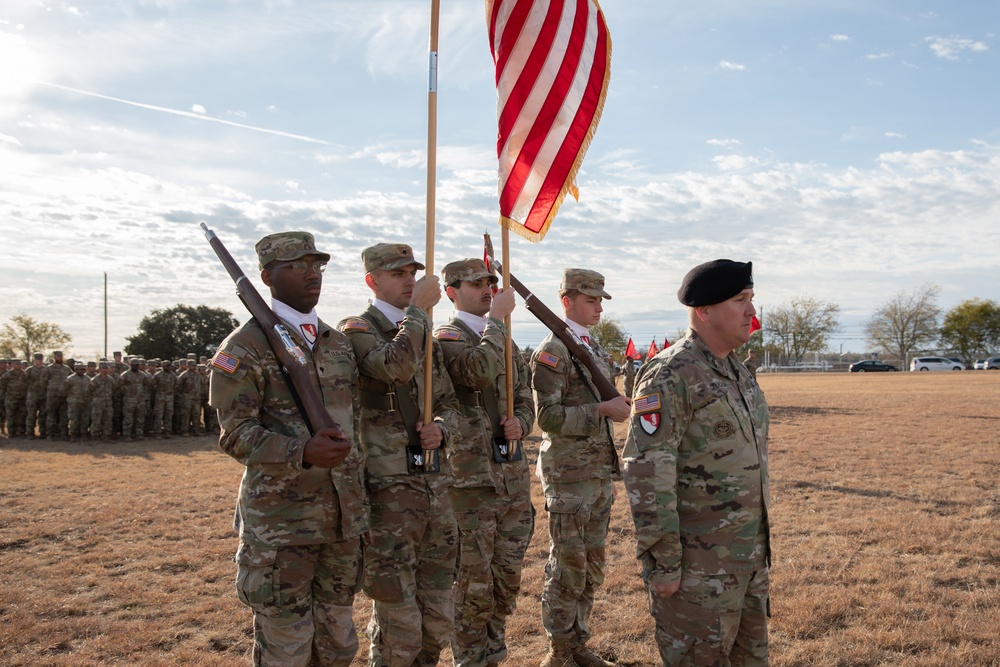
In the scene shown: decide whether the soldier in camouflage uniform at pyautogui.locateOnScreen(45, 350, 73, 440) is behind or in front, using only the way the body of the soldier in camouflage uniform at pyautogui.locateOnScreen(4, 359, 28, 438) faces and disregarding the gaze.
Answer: in front

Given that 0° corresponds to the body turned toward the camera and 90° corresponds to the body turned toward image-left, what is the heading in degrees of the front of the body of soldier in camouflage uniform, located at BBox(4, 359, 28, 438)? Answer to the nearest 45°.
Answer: approximately 315°

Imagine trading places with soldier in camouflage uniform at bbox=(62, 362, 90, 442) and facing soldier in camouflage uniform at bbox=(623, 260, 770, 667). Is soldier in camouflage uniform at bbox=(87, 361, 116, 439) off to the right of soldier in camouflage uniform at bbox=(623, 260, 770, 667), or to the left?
left

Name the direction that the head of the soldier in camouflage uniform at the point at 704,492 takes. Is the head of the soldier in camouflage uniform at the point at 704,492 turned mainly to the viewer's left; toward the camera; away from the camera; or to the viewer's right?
to the viewer's right

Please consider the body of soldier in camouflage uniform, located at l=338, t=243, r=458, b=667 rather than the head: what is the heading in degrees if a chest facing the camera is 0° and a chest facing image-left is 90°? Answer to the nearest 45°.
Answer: approximately 315°

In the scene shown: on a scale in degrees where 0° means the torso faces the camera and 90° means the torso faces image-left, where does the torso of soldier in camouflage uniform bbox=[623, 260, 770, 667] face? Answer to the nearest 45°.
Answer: approximately 315°

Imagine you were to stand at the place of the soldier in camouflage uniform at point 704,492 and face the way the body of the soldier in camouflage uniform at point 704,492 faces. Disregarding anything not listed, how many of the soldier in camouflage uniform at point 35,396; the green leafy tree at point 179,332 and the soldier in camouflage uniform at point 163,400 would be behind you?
3

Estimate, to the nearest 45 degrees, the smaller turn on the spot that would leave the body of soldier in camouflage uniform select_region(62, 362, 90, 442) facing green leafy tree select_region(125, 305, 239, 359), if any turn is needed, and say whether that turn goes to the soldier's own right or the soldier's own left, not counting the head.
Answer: approximately 135° to the soldier's own left

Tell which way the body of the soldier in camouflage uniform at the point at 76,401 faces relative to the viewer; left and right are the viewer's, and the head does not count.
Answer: facing the viewer and to the right of the viewer

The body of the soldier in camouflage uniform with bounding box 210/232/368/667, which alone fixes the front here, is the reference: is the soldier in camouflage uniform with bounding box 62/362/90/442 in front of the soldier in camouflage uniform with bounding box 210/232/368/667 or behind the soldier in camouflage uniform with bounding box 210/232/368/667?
behind

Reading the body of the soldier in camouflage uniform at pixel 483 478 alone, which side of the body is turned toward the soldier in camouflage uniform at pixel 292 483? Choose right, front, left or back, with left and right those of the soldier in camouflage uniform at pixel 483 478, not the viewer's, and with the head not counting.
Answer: right

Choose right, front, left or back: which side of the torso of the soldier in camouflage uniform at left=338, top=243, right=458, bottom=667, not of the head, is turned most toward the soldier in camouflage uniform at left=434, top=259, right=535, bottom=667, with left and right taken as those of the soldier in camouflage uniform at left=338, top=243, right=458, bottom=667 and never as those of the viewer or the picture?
left

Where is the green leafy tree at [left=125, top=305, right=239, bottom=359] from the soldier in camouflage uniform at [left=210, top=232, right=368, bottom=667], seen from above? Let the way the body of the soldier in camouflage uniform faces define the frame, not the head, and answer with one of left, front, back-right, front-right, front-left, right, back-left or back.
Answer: back-left

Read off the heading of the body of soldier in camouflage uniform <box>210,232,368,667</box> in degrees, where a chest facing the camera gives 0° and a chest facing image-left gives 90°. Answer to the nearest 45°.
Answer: approximately 315°

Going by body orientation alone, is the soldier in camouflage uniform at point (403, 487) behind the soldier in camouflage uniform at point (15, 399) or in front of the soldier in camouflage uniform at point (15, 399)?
in front
